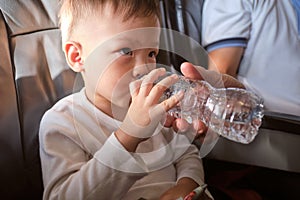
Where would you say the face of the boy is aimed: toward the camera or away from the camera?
toward the camera

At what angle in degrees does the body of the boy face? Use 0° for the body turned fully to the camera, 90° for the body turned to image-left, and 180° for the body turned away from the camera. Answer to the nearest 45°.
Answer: approximately 315°

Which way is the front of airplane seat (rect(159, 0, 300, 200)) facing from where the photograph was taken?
facing the viewer and to the right of the viewer

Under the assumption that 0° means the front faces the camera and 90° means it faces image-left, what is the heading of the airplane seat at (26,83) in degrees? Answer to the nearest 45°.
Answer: approximately 315°

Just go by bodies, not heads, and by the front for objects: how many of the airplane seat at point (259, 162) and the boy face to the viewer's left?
0

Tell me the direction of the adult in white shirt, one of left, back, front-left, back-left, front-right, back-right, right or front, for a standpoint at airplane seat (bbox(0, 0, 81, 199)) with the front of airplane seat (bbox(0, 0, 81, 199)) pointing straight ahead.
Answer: front-left

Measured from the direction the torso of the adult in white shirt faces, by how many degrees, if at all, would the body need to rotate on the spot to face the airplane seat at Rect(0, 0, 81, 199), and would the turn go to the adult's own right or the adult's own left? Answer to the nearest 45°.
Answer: approximately 90° to the adult's own right
